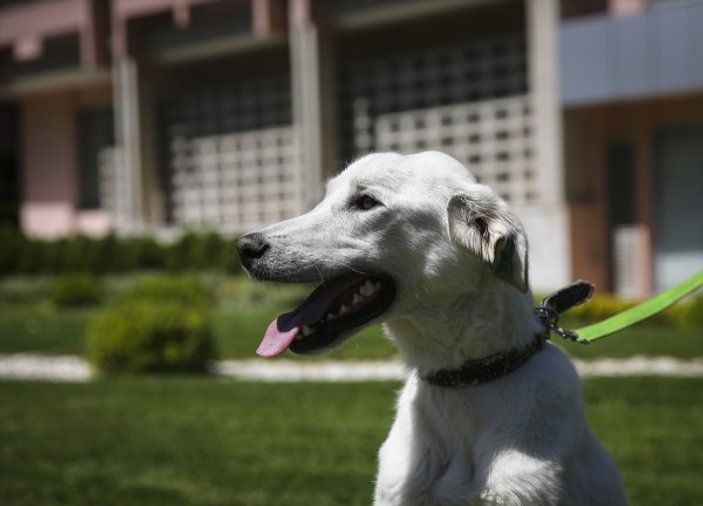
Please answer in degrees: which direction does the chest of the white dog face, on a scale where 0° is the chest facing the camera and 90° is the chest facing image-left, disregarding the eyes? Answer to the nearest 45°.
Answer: approximately 45°

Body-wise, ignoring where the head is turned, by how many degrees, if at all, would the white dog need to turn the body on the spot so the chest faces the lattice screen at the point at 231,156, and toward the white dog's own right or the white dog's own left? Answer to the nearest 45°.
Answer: approximately 135° to the white dog's own right

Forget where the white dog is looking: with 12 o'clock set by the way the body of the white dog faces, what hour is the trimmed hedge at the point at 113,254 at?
The trimmed hedge is roughly at 4 o'clock from the white dog.

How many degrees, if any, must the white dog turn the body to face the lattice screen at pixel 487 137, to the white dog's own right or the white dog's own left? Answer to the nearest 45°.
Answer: approximately 135° to the white dog's own right

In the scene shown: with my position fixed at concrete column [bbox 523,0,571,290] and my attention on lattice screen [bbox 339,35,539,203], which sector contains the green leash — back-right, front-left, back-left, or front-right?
back-left

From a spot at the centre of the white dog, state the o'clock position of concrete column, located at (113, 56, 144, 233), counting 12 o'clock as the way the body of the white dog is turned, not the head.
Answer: The concrete column is roughly at 4 o'clock from the white dog.

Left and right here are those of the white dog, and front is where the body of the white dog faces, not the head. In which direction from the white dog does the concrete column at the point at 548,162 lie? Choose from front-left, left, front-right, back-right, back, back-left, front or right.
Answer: back-right

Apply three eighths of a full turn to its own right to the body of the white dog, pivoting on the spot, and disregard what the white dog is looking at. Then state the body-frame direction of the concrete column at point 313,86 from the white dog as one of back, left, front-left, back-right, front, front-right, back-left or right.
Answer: front

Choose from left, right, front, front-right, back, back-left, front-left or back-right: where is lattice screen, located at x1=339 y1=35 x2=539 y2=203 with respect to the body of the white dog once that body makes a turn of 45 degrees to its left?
back

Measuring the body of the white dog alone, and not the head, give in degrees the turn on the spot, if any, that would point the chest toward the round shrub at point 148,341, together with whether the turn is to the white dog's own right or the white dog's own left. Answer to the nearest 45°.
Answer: approximately 135° to the white dog's own right
